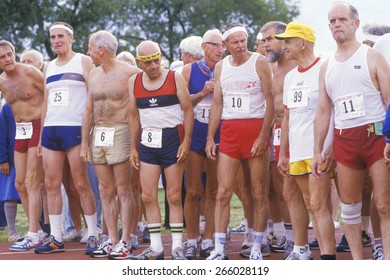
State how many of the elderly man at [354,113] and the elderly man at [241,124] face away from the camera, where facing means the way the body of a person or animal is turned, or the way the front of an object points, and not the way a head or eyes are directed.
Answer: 0

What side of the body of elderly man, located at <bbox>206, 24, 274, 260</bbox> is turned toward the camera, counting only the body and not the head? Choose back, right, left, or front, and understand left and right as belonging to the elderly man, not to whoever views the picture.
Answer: front

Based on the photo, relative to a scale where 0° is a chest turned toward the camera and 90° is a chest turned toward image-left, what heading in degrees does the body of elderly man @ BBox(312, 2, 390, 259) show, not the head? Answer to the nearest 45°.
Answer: approximately 45°

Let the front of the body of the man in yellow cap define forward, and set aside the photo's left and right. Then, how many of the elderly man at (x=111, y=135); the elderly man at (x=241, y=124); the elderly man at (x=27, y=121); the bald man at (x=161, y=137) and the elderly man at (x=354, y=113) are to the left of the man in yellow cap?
1

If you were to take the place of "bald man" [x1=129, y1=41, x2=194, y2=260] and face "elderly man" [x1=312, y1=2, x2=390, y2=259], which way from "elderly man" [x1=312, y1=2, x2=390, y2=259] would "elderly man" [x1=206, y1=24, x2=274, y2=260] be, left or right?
left

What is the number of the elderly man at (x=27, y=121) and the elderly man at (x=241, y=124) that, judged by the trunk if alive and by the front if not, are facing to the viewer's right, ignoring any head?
0

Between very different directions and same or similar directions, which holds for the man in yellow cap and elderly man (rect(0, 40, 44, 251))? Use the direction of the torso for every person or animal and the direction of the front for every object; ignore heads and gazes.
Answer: same or similar directions

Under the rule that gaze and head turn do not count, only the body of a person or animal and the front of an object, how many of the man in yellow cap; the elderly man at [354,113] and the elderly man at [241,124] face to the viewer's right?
0

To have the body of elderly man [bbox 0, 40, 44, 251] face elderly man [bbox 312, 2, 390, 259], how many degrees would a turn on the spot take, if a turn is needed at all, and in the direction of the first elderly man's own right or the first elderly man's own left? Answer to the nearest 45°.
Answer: approximately 90° to the first elderly man's own left

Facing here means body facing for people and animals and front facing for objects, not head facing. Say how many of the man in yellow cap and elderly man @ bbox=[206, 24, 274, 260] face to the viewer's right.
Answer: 0

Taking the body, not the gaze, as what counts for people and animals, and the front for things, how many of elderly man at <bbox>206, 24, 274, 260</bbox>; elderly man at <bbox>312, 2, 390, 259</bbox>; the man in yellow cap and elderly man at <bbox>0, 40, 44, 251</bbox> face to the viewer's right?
0

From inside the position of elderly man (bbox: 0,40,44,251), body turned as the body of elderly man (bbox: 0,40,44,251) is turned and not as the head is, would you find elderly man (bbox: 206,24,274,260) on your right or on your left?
on your left

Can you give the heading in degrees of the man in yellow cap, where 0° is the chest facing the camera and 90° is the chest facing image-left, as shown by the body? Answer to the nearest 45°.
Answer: approximately 45°

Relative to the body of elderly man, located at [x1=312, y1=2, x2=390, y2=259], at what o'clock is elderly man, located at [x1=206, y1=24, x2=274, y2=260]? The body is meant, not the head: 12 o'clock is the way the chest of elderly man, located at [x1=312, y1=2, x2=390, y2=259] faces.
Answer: elderly man, located at [x1=206, y1=24, x2=274, y2=260] is roughly at 3 o'clock from elderly man, located at [x1=312, y1=2, x2=390, y2=259].

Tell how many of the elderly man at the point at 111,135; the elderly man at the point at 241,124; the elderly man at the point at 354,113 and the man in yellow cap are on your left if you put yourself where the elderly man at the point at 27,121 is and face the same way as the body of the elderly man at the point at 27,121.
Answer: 4

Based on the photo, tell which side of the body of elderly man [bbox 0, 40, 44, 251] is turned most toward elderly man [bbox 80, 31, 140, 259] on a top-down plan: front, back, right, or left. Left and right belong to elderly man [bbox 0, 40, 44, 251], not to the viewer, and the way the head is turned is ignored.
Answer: left
